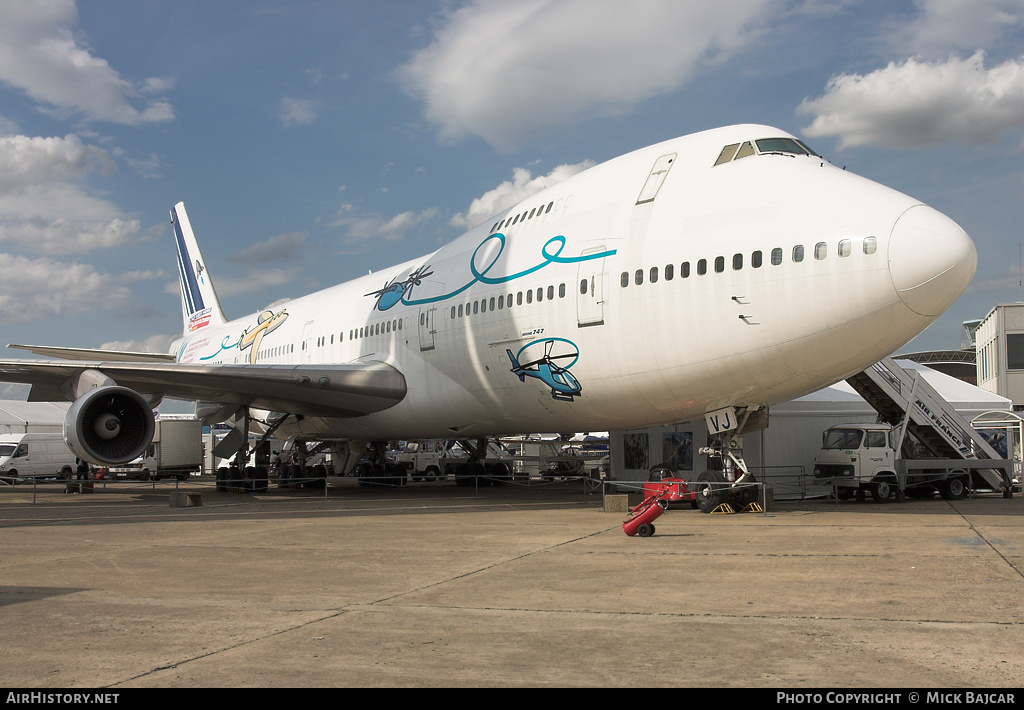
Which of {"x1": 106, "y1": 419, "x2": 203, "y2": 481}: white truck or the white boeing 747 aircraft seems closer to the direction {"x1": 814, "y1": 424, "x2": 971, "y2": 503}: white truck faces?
the white boeing 747 aircraft

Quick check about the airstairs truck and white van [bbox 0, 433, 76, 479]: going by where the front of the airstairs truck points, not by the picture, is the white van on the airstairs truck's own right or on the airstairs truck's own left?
on the airstairs truck's own right

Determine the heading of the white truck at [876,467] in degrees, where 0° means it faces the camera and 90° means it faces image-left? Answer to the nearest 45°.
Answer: approximately 45°

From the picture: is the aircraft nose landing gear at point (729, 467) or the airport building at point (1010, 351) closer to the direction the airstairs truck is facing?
the aircraft nose landing gear

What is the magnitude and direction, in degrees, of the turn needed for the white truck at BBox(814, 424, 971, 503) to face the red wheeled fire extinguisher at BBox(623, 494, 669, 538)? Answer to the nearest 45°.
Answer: approximately 45° to its left

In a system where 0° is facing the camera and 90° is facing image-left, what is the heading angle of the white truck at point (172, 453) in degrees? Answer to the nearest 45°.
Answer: approximately 45°

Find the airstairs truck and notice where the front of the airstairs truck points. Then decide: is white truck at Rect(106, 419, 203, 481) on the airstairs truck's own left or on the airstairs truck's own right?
on the airstairs truck's own right

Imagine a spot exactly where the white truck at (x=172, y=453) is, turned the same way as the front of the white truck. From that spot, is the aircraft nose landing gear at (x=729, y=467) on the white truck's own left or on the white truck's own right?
on the white truck's own left

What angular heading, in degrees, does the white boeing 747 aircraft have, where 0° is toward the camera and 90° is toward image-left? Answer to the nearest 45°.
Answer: approximately 315°
